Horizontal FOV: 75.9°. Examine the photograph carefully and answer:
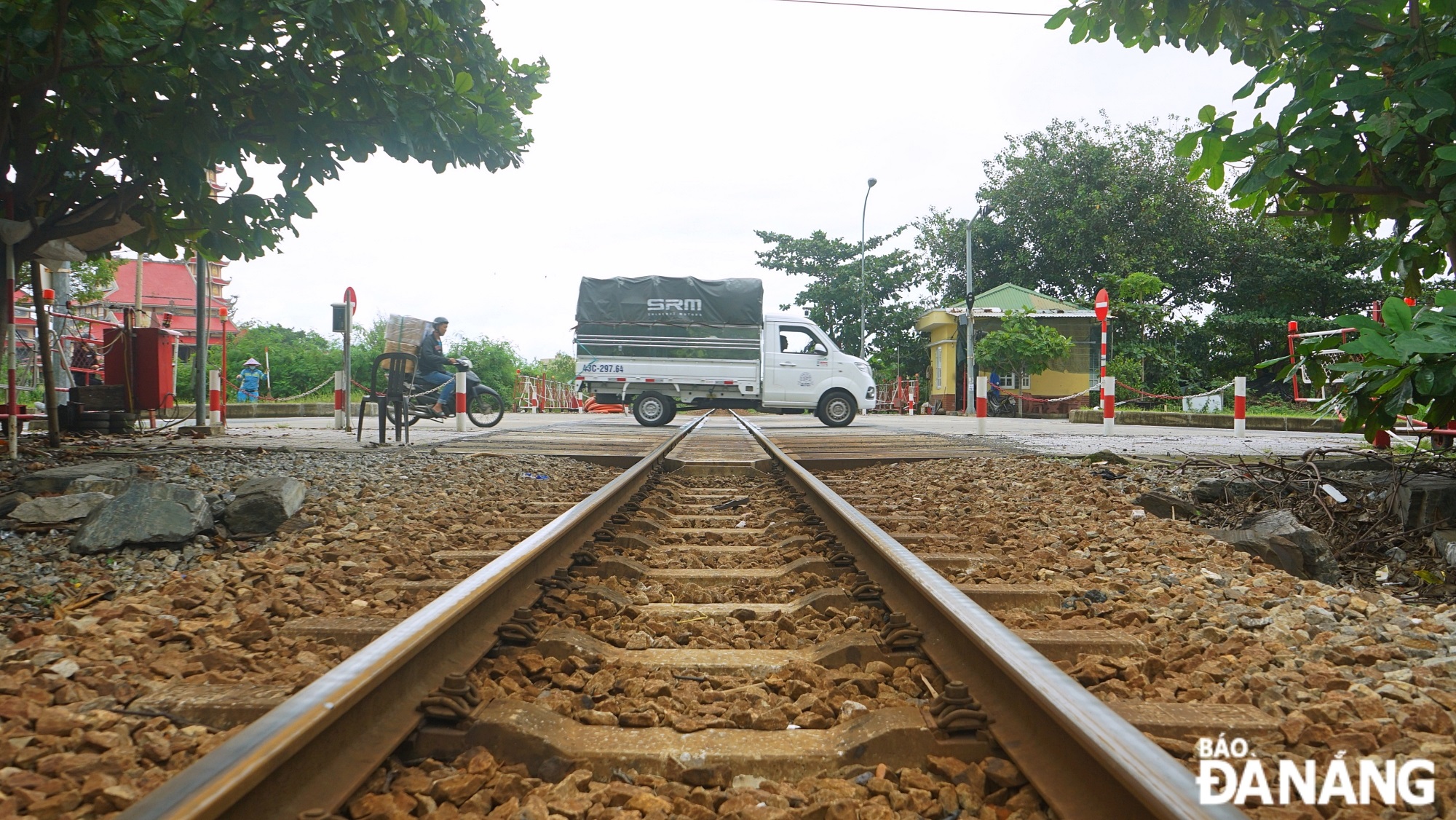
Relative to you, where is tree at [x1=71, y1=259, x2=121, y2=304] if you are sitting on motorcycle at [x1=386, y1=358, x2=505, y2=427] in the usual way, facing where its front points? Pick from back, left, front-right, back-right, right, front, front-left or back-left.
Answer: back-left

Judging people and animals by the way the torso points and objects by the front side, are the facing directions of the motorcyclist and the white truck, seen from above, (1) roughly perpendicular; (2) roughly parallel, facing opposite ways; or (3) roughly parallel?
roughly parallel

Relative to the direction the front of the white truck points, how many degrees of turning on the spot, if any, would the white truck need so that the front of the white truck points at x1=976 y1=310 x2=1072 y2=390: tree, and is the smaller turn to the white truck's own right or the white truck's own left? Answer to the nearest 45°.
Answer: approximately 45° to the white truck's own left

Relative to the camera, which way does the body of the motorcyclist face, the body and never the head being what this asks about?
to the viewer's right

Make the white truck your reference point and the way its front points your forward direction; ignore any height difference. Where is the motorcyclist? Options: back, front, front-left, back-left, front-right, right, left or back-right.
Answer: back-right

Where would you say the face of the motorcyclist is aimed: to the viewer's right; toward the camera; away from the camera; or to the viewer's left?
to the viewer's right

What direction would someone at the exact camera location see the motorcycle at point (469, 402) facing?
facing to the right of the viewer

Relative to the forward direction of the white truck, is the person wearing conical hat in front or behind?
behind

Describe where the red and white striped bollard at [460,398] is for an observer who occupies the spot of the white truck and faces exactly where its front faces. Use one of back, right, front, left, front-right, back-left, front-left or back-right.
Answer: back-right

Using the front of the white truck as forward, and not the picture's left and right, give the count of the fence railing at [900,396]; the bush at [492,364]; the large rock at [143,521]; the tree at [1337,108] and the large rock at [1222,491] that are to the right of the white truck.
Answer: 3

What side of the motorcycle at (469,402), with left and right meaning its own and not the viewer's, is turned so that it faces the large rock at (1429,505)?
right

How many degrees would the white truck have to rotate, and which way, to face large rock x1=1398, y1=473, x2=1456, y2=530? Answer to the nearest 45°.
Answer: approximately 90° to its right

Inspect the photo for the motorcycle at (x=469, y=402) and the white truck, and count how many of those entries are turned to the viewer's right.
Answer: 2

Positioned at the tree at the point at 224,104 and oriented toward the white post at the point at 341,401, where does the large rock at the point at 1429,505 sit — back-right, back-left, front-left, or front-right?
back-right

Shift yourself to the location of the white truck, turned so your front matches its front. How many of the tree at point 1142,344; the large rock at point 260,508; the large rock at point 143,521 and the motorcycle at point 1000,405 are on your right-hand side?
2

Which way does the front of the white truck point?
to the viewer's right
